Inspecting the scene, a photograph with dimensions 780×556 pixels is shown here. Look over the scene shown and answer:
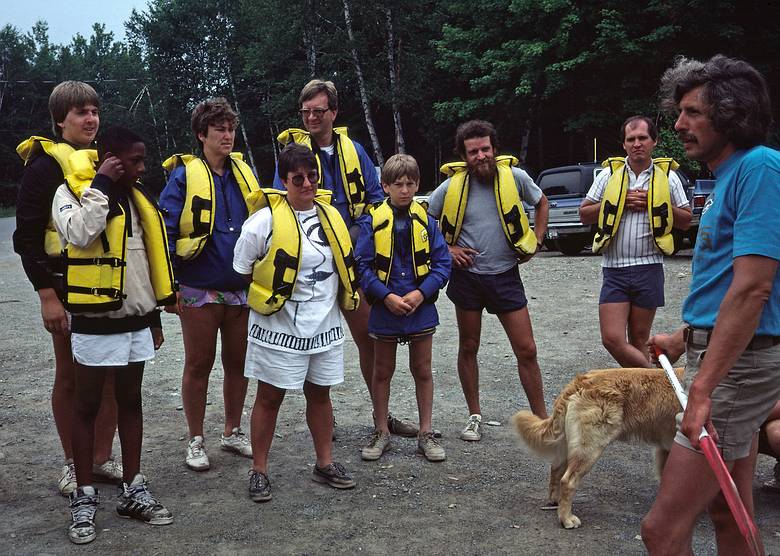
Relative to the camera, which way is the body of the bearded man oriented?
toward the camera

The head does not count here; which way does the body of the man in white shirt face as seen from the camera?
toward the camera

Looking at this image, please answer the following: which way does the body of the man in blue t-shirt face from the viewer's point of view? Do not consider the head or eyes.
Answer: to the viewer's left

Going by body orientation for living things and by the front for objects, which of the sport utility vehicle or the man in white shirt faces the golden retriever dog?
the man in white shirt

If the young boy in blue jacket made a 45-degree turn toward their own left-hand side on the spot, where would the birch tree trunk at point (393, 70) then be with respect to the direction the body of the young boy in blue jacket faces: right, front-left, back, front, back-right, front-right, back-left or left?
back-left

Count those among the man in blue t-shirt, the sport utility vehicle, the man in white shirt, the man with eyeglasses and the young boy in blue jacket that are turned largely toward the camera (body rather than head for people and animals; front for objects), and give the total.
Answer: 3

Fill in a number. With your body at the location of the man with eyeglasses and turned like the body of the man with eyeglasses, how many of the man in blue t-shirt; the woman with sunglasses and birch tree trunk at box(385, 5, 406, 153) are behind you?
1

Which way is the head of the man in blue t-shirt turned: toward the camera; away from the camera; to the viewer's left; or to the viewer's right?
to the viewer's left

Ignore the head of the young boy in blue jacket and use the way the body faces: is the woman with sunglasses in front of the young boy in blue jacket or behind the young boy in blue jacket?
in front

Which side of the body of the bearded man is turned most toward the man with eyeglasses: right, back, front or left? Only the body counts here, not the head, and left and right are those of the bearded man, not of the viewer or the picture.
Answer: right

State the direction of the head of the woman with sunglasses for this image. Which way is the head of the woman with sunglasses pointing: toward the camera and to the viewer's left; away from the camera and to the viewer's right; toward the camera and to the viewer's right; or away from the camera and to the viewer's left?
toward the camera and to the viewer's right

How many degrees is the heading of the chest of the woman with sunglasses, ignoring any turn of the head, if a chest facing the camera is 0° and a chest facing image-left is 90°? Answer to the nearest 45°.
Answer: approximately 315°

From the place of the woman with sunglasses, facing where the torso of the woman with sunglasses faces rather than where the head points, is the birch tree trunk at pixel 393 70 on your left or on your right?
on your left
